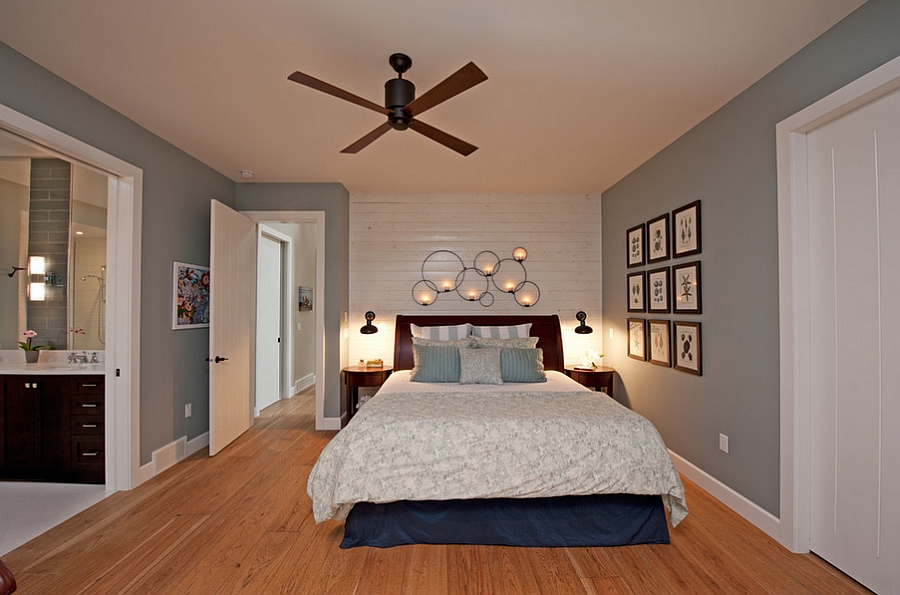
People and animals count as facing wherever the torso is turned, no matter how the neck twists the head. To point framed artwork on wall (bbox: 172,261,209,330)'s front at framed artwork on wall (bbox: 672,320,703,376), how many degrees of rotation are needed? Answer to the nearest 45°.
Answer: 0° — it already faces it

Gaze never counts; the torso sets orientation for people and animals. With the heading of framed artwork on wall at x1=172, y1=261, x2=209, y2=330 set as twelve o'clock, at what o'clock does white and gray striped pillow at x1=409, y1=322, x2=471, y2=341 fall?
The white and gray striped pillow is roughly at 11 o'clock from the framed artwork on wall.

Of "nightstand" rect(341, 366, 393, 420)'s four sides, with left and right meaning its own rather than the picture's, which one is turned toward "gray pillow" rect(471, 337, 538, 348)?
left

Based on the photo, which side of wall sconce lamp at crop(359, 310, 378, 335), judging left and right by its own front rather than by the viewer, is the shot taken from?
front

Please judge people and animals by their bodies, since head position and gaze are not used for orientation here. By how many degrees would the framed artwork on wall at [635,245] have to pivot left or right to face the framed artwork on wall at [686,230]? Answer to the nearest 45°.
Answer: approximately 90° to its left

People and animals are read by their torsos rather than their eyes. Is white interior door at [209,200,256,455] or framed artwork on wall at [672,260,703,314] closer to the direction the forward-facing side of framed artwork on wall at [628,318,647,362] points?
the white interior door

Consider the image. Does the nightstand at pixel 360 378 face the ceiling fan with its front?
yes

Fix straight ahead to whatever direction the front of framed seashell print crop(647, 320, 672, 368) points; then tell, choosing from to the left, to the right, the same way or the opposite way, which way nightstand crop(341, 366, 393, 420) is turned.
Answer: to the left

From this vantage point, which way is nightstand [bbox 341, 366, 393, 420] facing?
toward the camera

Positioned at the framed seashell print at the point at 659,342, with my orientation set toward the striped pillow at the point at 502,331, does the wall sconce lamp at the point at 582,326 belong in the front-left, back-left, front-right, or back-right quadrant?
front-right

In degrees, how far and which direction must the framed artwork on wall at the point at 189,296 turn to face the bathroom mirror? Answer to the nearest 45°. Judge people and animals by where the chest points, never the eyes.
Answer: approximately 180°

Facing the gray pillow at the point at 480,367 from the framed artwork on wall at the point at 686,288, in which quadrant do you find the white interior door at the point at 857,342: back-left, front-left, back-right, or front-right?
back-left

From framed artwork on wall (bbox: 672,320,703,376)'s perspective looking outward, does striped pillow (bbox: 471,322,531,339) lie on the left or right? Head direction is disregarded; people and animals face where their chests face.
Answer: on its right

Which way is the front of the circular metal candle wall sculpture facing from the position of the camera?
facing the viewer

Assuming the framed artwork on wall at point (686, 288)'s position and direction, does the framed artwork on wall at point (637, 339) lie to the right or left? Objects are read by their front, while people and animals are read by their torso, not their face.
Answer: on its right

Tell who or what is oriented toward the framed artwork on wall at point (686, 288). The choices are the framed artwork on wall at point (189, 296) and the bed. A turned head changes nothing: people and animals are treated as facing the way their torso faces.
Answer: the framed artwork on wall at point (189, 296)

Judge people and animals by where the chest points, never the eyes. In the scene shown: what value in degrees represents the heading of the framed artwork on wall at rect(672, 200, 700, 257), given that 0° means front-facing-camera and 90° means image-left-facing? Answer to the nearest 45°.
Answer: approximately 45°
